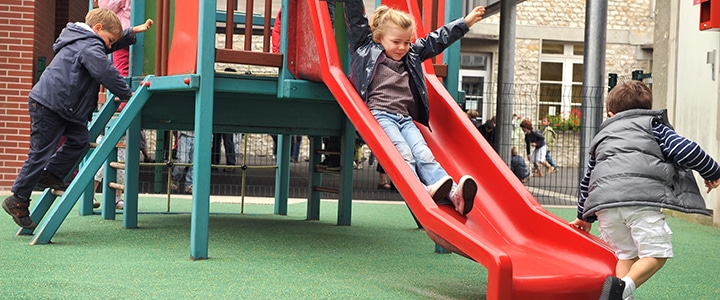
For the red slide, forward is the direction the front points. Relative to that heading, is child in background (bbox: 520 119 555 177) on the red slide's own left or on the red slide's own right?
on the red slide's own left

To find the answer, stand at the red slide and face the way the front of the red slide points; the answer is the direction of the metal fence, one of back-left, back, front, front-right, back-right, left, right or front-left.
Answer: back-left

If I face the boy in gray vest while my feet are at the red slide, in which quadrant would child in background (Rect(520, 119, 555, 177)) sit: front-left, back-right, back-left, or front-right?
back-left

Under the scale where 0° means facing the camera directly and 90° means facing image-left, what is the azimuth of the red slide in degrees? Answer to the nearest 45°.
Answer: approximately 315°
